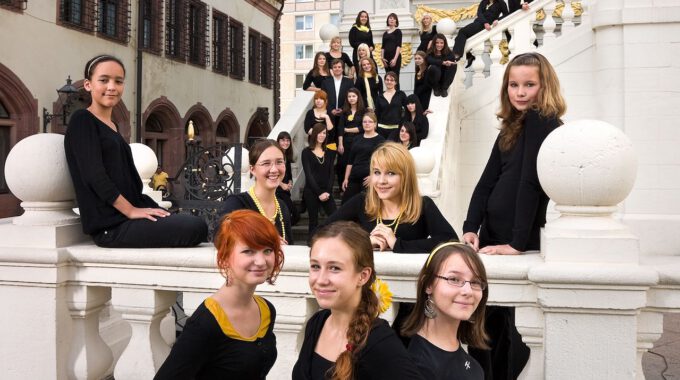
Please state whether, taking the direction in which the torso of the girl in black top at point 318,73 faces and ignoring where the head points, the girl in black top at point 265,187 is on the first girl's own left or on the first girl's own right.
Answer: on the first girl's own right

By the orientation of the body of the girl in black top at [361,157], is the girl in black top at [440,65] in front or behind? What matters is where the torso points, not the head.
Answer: behind

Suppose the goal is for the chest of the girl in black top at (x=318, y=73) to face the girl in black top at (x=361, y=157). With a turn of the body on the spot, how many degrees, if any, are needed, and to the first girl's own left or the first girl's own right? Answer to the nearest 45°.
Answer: approximately 45° to the first girl's own right

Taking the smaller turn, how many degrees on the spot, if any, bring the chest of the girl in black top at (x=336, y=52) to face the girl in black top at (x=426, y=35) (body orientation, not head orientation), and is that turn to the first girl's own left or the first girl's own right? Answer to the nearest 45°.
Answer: approximately 90° to the first girl's own left

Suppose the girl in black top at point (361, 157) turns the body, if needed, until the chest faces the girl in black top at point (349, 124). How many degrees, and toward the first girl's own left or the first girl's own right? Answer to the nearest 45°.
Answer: approximately 180°

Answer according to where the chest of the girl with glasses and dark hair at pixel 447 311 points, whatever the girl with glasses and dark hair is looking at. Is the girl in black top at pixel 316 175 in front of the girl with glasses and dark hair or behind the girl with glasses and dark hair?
behind

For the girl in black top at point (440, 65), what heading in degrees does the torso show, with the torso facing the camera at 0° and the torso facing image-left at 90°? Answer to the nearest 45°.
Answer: approximately 0°

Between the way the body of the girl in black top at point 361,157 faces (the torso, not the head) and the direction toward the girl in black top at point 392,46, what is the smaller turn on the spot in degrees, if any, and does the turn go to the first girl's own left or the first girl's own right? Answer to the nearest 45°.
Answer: approximately 180°

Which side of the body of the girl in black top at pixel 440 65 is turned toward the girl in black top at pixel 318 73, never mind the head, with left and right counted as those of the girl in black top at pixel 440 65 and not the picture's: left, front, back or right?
right
